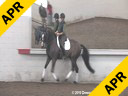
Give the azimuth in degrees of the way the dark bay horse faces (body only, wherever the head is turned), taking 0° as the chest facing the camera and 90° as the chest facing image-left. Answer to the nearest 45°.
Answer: approximately 90°

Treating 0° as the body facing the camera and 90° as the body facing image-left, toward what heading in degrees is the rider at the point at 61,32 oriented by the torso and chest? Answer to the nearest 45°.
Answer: approximately 90°
